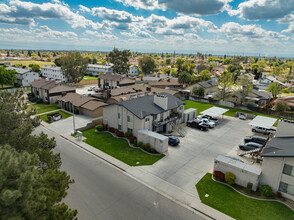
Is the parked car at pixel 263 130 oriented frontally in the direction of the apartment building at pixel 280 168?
no

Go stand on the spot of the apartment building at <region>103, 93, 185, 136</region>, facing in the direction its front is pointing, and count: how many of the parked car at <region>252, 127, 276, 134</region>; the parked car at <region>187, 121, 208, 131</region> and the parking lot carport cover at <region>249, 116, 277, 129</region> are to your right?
0

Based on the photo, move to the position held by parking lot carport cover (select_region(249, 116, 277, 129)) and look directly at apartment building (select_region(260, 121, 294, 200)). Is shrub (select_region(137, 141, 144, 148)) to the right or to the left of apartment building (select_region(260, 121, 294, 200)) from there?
right

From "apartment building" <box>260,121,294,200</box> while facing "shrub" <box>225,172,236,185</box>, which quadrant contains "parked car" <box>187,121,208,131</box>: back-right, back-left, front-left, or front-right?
front-right

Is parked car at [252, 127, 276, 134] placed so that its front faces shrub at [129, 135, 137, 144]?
no

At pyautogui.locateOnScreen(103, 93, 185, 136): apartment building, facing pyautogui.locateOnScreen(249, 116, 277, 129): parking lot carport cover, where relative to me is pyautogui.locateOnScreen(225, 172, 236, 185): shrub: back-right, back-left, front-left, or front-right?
front-right

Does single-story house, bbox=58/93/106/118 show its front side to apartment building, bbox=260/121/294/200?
no
